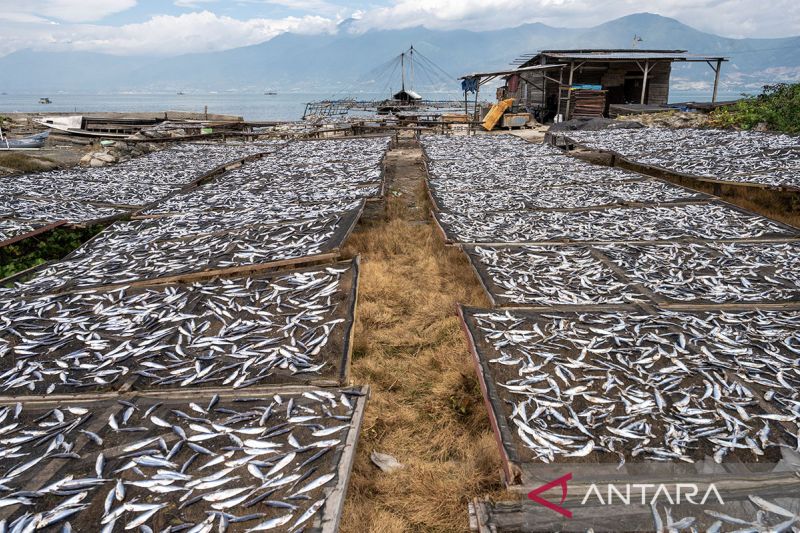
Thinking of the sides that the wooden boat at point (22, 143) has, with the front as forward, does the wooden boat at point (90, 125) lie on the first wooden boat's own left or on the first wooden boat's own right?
on the first wooden boat's own left
